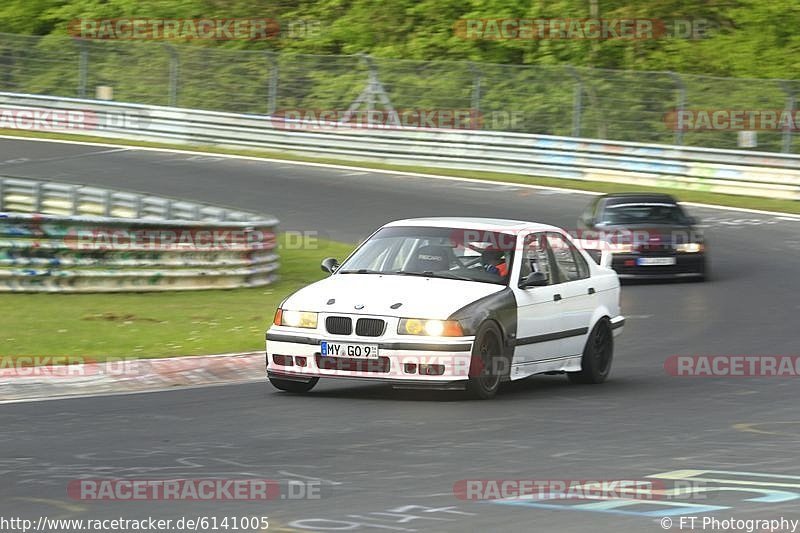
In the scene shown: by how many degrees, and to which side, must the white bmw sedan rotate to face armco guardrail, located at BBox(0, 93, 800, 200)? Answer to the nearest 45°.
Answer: approximately 135° to its right

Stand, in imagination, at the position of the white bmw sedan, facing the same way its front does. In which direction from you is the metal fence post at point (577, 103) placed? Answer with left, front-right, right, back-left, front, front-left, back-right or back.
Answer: back-right

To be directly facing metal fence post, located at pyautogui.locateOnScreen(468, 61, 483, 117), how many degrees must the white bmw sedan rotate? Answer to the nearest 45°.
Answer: approximately 135° to its right

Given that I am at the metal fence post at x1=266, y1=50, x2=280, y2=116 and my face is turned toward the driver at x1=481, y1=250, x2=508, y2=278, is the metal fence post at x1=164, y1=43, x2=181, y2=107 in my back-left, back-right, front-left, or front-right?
back-right

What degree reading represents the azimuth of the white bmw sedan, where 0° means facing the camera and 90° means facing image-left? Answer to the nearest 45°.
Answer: approximately 45°

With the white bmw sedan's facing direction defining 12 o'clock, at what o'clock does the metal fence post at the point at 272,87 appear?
The metal fence post is roughly at 4 o'clock from the white bmw sedan.

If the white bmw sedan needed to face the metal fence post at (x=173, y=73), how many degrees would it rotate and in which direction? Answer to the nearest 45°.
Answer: approximately 135° to its right
